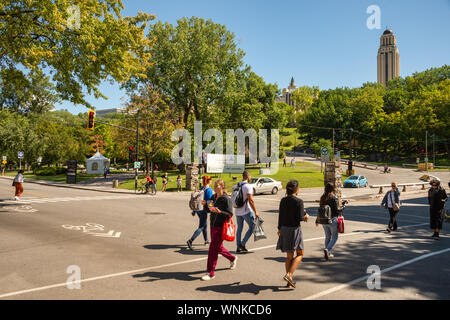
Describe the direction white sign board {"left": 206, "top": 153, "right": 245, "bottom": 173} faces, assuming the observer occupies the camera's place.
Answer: facing the viewer

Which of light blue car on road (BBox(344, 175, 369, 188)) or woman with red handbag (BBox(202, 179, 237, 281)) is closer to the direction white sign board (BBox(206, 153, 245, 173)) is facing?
the woman with red handbag

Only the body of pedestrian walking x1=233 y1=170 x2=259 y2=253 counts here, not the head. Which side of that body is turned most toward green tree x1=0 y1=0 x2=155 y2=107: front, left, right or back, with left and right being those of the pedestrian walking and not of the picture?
left

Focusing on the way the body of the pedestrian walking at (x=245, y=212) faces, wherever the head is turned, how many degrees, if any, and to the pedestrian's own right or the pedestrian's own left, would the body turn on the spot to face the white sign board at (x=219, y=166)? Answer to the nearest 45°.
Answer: approximately 45° to the pedestrian's own left

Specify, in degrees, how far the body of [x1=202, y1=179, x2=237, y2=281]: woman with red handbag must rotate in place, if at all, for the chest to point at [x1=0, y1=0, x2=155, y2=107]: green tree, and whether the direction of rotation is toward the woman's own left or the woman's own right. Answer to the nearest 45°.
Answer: approximately 90° to the woman's own right

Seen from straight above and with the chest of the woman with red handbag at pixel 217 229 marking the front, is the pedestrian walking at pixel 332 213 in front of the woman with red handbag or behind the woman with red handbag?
behind

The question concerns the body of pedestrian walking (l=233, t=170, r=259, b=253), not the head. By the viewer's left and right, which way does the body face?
facing away from the viewer and to the right of the viewer

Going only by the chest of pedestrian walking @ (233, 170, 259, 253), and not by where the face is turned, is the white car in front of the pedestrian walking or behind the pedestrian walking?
in front
